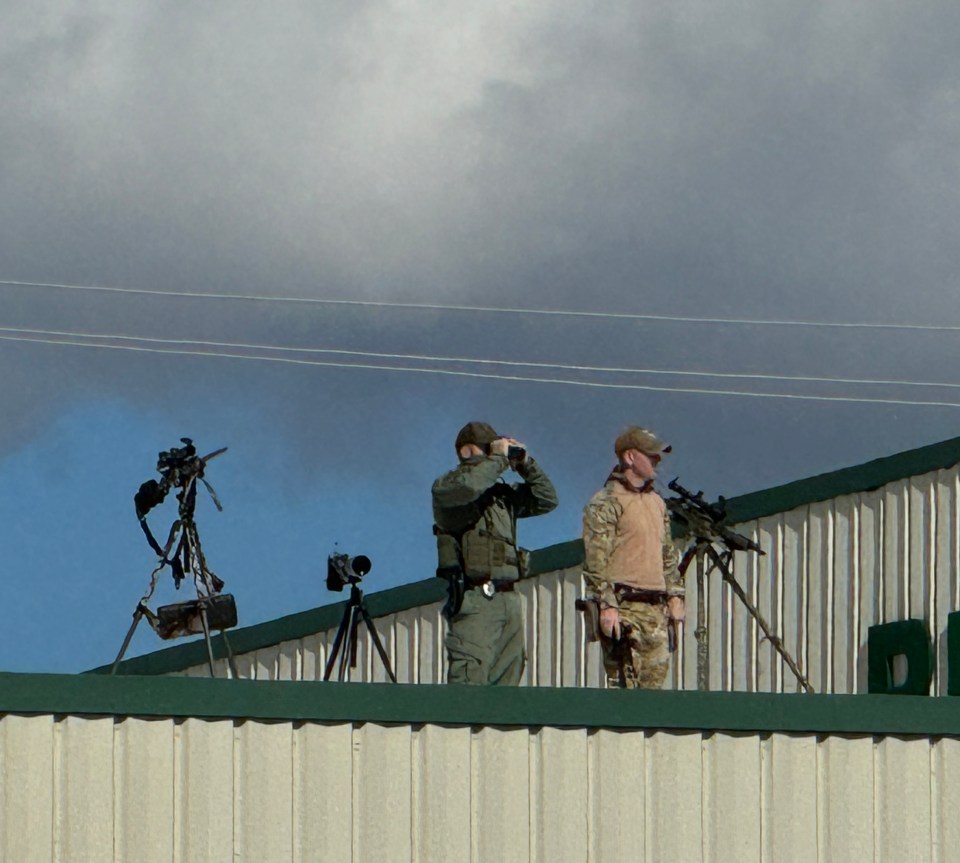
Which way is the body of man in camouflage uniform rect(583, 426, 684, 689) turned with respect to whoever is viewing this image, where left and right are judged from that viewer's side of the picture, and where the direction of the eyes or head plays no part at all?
facing the viewer and to the right of the viewer

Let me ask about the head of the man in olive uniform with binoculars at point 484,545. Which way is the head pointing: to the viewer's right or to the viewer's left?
to the viewer's right

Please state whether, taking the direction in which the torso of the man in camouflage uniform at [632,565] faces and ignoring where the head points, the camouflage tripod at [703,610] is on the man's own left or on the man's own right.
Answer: on the man's own left
